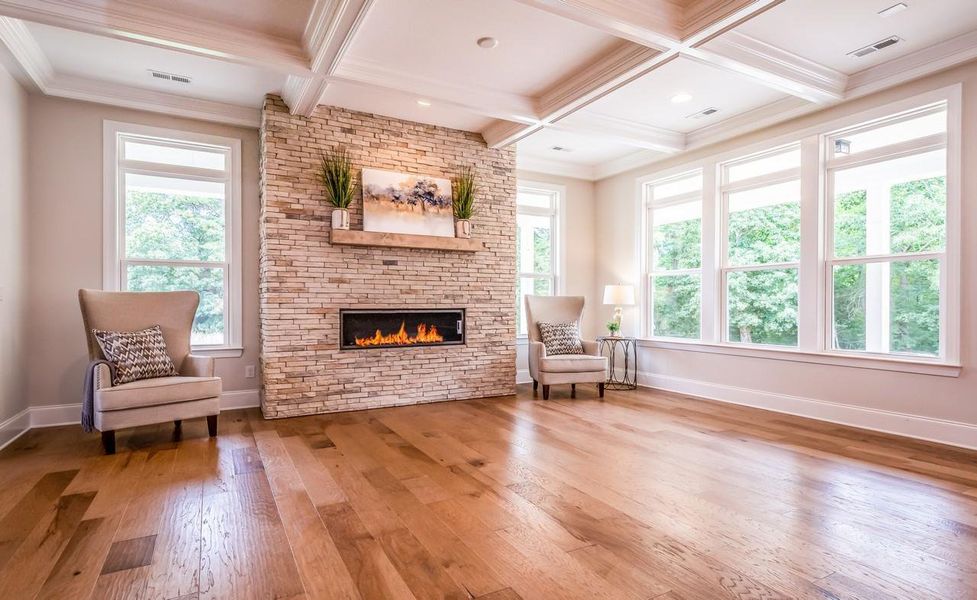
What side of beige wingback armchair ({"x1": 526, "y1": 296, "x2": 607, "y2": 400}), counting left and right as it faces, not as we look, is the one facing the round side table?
left

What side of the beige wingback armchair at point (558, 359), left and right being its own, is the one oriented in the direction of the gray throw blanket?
right

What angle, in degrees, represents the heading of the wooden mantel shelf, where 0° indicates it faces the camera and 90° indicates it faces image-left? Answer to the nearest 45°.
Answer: approximately 0°

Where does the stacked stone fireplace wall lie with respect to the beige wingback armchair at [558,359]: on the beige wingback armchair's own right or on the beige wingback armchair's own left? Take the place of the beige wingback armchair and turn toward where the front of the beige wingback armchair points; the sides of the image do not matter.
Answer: on the beige wingback armchair's own right

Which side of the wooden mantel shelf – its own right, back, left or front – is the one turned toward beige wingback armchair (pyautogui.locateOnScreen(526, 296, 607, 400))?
left

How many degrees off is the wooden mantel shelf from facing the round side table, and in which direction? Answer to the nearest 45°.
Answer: approximately 90° to its left
